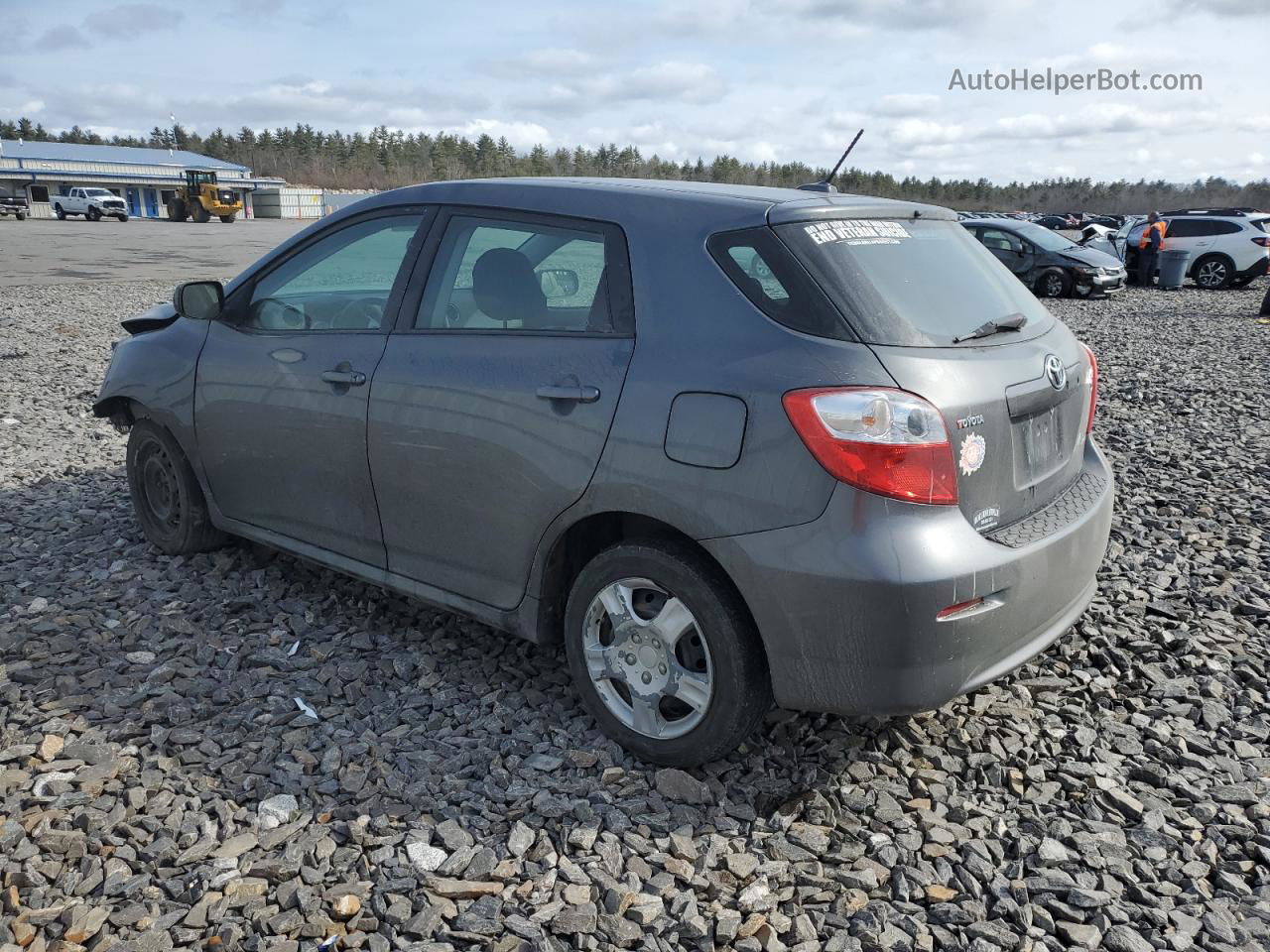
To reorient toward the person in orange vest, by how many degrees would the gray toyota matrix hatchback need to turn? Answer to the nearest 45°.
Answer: approximately 90° to its right

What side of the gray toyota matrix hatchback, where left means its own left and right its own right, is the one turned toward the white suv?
right

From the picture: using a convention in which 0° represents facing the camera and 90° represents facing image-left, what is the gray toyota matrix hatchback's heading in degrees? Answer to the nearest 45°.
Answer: approximately 135°
